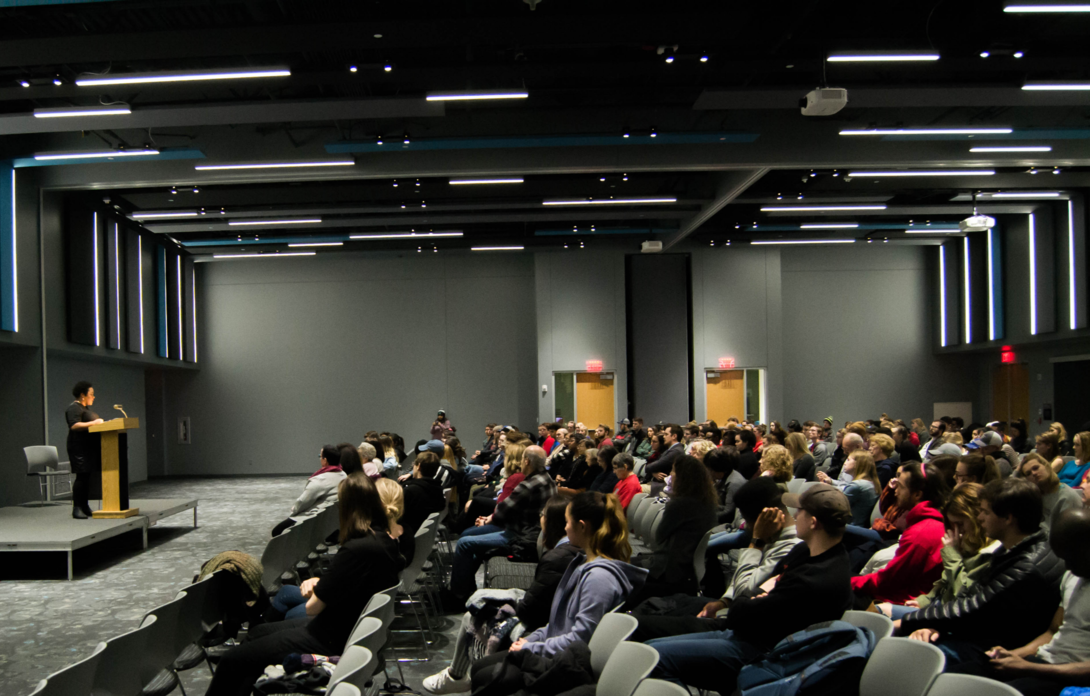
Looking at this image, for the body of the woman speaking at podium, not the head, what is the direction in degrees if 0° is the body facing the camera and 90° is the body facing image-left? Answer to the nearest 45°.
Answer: approximately 270°

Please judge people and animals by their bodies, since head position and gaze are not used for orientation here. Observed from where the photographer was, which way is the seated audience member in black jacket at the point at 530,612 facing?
facing to the left of the viewer

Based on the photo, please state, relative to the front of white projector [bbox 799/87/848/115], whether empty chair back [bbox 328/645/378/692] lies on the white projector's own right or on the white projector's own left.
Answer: on the white projector's own left

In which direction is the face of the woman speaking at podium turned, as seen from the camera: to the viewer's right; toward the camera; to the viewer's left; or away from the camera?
to the viewer's right

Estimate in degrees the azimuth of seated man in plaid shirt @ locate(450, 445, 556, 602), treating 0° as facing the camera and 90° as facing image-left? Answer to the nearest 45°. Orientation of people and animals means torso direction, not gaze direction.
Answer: approximately 90°

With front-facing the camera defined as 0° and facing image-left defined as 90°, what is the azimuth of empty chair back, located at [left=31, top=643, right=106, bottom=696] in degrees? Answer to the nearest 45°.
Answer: approximately 135°

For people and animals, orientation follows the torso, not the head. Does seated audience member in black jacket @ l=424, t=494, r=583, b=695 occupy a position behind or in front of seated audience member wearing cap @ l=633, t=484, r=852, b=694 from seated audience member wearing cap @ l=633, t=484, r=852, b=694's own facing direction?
in front

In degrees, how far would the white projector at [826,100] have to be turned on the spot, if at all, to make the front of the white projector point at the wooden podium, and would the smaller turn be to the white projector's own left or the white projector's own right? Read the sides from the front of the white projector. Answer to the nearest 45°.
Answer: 0° — it already faces it

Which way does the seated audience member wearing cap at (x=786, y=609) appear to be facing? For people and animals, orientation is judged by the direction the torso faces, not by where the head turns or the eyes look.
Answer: to the viewer's left

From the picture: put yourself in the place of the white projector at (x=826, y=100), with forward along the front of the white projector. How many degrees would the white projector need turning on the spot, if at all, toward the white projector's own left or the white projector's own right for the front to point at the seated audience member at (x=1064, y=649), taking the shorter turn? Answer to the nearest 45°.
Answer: approximately 90° to the white projector's own left

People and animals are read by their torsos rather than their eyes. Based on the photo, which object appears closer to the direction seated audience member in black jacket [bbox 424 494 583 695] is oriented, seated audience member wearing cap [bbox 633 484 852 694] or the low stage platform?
the low stage platform

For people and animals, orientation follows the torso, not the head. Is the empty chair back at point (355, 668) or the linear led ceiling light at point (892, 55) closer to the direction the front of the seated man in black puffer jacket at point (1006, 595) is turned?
the empty chair back

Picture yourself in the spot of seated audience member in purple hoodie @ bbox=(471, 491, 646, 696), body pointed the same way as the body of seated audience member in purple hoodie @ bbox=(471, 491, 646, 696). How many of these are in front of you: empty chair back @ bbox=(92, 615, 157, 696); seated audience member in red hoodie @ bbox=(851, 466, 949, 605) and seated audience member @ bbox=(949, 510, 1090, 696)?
1
